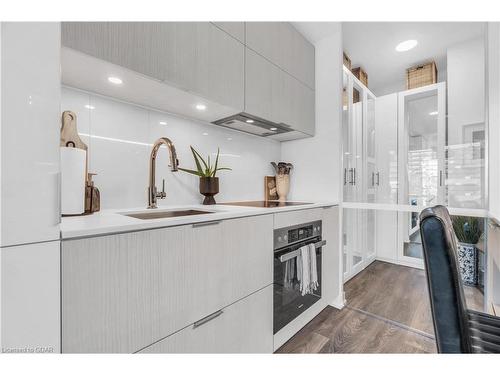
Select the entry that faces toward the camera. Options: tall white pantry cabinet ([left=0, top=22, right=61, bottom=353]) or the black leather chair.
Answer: the tall white pantry cabinet

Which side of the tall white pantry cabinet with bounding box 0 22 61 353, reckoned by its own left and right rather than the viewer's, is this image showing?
front

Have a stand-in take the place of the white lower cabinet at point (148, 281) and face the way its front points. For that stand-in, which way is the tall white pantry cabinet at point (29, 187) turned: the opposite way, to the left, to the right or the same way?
the same way

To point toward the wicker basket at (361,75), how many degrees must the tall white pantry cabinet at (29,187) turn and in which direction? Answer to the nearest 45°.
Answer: approximately 90° to its left

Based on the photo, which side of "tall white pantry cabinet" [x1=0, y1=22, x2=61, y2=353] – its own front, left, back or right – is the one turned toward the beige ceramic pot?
left

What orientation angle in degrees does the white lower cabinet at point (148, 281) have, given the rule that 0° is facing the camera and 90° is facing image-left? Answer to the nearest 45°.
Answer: approximately 315°

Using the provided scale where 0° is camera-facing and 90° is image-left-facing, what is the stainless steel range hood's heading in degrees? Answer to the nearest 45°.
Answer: approximately 315°

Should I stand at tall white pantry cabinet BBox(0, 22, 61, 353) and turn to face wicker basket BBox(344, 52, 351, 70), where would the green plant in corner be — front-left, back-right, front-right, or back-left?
front-right

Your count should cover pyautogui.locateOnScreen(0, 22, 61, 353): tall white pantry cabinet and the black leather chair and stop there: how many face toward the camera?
1

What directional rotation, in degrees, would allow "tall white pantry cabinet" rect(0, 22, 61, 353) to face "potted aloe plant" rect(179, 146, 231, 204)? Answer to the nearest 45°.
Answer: approximately 135° to its left

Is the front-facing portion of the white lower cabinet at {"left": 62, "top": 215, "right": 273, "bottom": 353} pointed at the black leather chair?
yes

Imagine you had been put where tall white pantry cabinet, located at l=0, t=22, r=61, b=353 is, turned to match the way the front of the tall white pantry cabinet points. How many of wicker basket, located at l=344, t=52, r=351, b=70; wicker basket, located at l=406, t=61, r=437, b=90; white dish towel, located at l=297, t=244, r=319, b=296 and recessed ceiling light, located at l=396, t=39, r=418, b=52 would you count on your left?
4

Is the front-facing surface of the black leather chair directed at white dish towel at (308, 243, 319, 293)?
no

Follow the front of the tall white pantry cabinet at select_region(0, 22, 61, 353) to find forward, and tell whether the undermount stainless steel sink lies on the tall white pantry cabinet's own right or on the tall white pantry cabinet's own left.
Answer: on the tall white pantry cabinet's own left

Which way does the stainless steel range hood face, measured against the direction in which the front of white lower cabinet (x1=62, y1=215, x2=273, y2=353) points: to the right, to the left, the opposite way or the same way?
the same way

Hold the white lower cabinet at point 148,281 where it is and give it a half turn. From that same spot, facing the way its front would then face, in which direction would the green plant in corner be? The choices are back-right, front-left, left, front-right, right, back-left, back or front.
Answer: back-right
